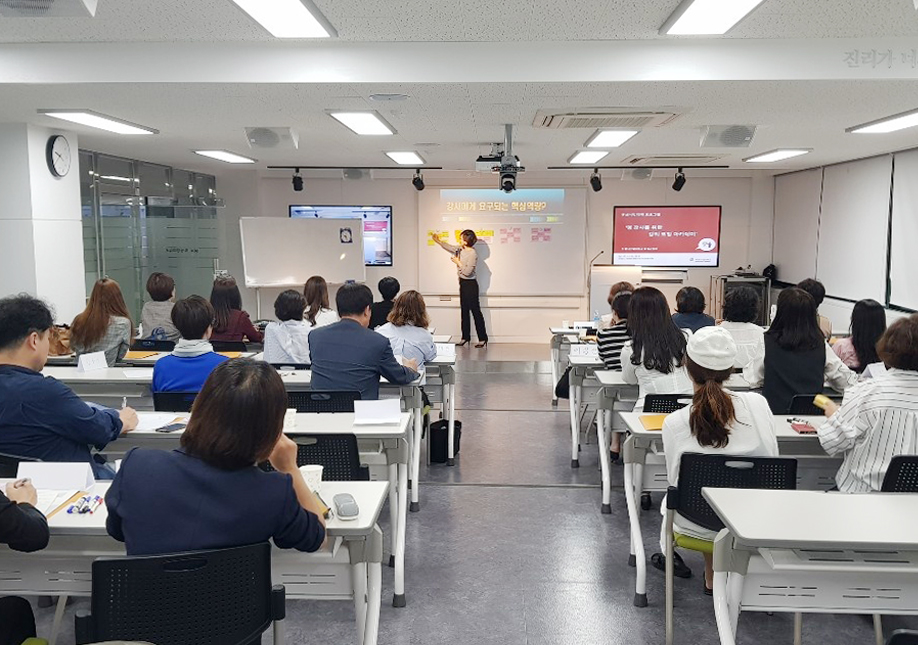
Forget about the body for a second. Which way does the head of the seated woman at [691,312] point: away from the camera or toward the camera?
away from the camera

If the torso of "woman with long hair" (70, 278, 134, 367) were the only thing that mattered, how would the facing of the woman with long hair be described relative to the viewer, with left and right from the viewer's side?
facing away from the viewer and to the right of the viewer

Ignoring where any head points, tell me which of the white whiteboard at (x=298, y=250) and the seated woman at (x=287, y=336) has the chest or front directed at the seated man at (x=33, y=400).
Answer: the white whiteboard

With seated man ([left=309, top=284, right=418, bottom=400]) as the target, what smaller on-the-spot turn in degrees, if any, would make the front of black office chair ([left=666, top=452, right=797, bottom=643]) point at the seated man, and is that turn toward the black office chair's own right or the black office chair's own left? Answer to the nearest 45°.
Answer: approximately 90° to the black office chair's own left

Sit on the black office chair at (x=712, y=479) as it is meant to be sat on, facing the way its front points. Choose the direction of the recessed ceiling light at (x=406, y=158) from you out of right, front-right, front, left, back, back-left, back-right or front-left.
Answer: front-left

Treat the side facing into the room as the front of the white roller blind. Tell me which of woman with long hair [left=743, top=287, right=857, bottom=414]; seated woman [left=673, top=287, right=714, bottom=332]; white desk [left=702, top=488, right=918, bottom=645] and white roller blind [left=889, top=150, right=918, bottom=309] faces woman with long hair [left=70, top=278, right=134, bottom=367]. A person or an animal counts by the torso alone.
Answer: the white roller blind

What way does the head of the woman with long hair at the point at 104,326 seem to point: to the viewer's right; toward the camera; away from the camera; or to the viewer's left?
away from the camera

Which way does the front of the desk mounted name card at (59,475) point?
away from the camera

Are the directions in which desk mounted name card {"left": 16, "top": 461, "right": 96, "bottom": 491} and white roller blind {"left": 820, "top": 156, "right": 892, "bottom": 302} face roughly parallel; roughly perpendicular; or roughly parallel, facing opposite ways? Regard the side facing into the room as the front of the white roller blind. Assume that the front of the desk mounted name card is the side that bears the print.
roughly perpendicular

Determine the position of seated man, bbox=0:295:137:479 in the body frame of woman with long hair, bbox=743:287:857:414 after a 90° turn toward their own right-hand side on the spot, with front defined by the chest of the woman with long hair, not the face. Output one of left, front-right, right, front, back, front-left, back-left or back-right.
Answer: back-right

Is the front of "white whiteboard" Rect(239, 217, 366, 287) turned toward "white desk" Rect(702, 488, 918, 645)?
yes

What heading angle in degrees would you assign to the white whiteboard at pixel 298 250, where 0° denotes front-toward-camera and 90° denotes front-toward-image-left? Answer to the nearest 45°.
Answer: approximately 0°

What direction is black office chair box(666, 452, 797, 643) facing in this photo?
away from the camera

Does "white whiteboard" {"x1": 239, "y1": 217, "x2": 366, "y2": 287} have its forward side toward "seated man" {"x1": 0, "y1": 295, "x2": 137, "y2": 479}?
yes

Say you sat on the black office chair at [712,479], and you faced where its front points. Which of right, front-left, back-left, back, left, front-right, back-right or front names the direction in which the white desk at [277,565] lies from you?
back-left

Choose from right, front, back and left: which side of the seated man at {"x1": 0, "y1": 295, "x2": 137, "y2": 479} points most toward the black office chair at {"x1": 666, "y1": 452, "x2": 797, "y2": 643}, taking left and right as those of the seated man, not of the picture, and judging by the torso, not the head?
right

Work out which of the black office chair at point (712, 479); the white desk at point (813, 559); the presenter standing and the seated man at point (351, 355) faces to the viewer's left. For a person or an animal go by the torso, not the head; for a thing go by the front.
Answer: the presenter standing

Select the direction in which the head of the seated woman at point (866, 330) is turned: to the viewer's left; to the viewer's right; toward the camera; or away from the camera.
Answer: away from the camera

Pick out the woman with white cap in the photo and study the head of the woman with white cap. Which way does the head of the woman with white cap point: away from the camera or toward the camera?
away from the camera
